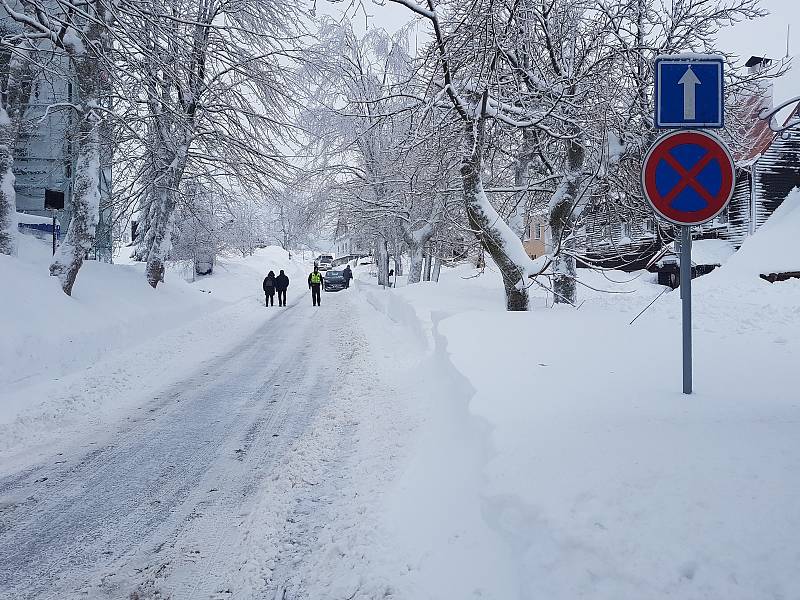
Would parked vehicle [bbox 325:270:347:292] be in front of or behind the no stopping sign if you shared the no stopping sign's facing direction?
behind

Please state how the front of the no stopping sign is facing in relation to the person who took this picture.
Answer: facing the viewer

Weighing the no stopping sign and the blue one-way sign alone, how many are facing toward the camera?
2

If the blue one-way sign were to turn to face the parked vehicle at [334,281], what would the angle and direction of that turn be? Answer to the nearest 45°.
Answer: approximately 135° to its right

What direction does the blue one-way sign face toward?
toward the camera
